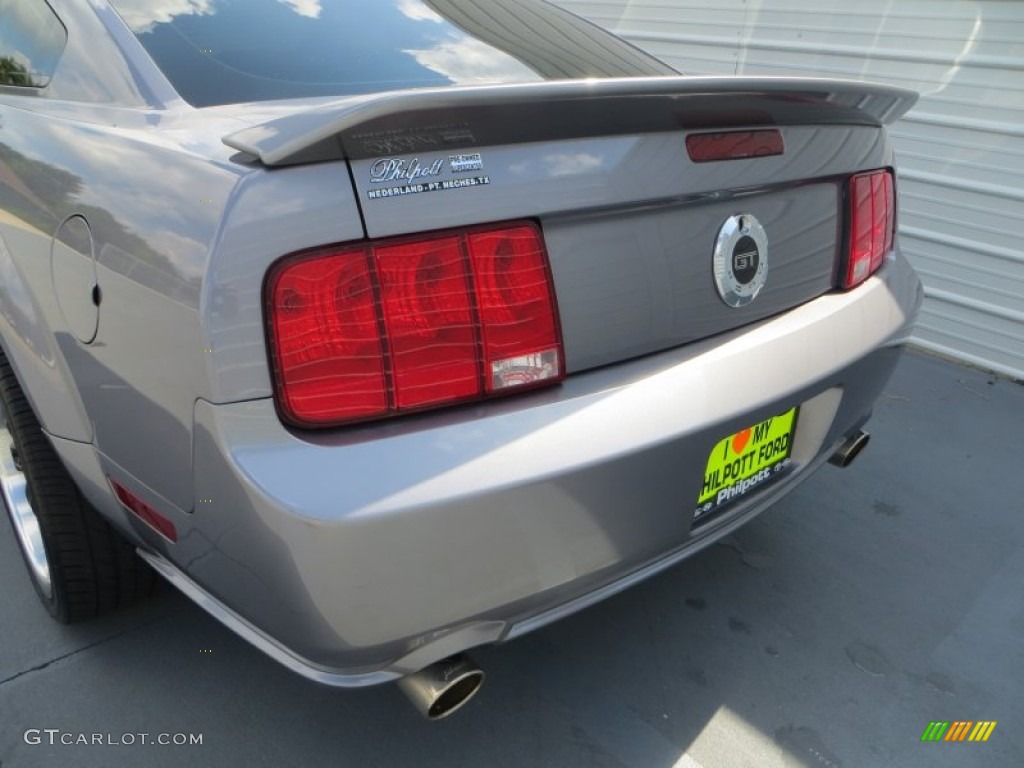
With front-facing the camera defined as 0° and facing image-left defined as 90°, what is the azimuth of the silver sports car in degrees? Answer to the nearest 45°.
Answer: approximately 135°
